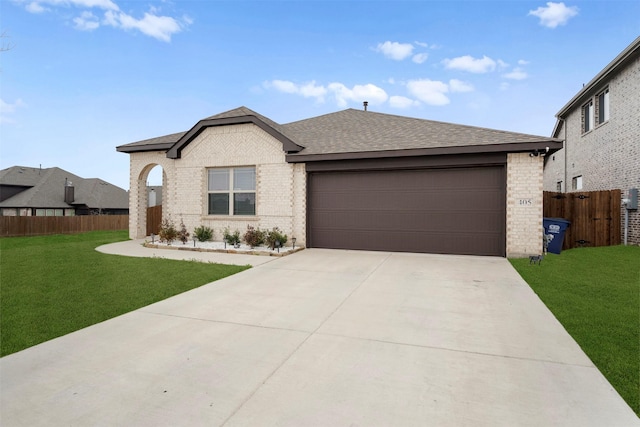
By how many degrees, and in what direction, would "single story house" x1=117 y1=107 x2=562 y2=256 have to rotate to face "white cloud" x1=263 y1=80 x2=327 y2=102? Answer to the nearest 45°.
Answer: approximately 180°

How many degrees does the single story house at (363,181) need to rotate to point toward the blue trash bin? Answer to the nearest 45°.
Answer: approximately 90° to its left

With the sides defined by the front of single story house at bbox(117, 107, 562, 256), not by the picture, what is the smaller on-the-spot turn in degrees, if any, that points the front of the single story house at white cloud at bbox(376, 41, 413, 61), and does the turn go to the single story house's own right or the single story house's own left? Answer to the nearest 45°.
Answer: approximately 180°

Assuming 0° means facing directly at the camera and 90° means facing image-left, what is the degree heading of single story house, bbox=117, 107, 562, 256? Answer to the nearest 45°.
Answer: approximately 0°

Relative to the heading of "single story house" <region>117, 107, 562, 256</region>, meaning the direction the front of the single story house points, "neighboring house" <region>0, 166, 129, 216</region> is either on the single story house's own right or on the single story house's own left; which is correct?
on the single story house's own right

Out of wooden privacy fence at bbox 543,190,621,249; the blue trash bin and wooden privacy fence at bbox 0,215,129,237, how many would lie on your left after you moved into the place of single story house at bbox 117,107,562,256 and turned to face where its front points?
2

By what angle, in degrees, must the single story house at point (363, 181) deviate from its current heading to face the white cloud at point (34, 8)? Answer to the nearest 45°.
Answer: approximately 90° to its right

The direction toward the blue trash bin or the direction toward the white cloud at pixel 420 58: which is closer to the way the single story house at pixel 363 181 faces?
the blue trash bin

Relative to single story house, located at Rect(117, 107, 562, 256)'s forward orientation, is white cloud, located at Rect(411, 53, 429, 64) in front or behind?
behind

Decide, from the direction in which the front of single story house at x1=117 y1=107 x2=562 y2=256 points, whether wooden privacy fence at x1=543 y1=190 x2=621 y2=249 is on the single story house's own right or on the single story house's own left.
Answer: on the single story house's own left
